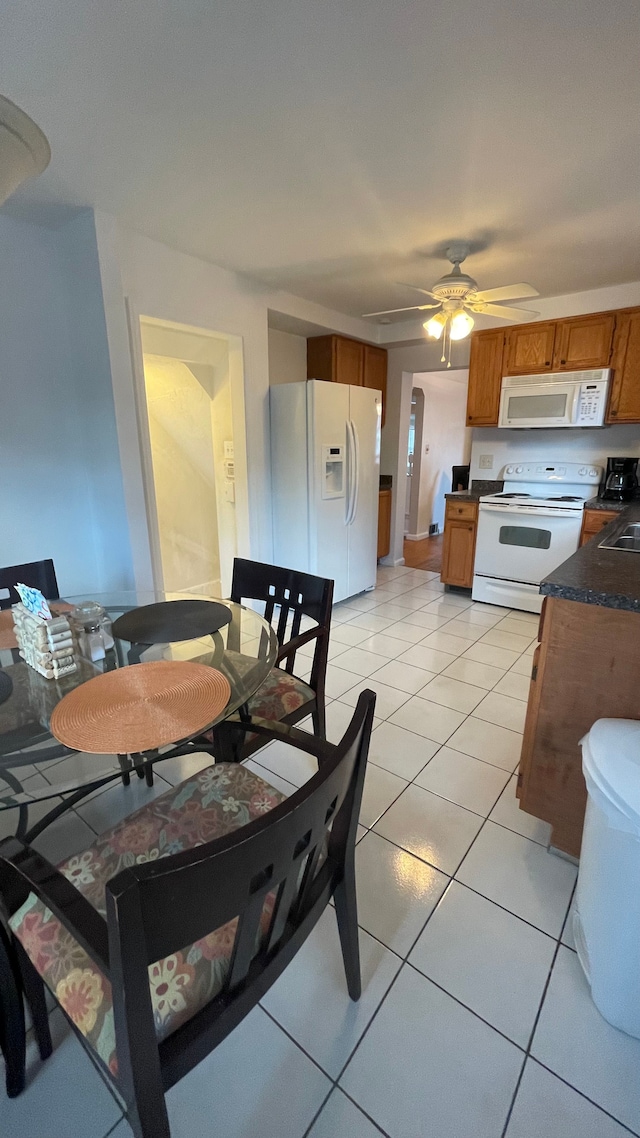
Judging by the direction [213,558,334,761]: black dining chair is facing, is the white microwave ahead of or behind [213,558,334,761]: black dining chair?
behind

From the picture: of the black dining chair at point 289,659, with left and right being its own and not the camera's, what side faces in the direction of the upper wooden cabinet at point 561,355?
back

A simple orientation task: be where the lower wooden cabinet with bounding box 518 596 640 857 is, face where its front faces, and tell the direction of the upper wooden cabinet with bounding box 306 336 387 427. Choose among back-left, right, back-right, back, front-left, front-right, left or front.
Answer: front-right

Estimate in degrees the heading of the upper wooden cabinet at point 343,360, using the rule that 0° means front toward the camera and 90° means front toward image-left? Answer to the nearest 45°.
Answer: approximately 315°

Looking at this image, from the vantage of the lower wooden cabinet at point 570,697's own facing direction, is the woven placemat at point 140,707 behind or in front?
in front

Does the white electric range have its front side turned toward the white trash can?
yes

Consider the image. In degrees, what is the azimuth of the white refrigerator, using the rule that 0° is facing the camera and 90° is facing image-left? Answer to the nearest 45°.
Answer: approximately 315°

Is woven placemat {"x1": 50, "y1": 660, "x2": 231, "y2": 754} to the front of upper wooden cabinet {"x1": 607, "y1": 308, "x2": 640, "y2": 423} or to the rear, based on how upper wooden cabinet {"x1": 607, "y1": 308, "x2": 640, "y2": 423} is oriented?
to the front

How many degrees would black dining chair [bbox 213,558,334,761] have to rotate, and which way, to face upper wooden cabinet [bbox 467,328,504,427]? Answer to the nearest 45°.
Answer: approximately 180°

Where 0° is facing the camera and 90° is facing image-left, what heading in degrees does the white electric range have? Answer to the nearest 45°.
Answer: approximately 0°

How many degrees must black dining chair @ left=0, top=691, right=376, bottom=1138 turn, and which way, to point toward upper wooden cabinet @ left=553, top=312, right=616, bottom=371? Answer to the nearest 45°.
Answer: approximately 90° to its right
